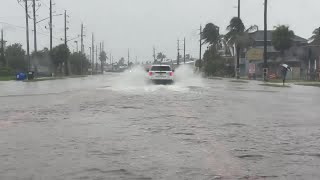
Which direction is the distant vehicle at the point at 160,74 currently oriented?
away from the camera
